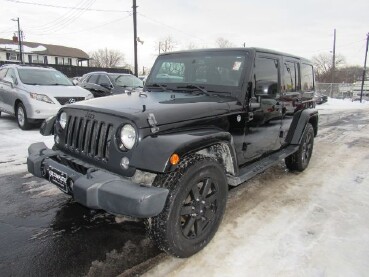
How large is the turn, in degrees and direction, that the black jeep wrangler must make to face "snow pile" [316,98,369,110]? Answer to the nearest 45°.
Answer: approximately 180°

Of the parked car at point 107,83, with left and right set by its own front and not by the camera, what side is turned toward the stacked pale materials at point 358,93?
left

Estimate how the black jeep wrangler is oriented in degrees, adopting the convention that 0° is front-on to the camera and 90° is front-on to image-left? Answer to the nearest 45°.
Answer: approximately 45°

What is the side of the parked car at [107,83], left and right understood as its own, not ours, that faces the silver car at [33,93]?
right

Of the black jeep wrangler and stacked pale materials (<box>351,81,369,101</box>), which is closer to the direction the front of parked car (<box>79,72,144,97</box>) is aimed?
the black jeep wrangler

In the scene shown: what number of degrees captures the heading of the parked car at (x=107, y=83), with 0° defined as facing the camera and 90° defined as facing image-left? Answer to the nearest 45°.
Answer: approximately 315°

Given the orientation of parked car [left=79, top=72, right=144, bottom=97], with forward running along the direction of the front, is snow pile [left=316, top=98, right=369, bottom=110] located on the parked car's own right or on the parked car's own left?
on the parked car's own left

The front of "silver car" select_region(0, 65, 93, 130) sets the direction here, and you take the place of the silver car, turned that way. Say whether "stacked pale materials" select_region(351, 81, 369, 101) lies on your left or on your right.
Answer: on your left

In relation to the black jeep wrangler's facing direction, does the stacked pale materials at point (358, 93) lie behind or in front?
behind

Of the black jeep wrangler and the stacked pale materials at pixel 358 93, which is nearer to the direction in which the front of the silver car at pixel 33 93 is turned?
the black jeep wrangler

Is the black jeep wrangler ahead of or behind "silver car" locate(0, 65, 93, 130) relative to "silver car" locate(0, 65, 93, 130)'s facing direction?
ahead

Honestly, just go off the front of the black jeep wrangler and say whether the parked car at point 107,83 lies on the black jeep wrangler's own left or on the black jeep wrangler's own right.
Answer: on the black jeep wrangler's own right

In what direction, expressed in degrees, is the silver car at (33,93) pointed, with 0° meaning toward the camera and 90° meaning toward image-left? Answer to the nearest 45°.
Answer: approximately 315°
